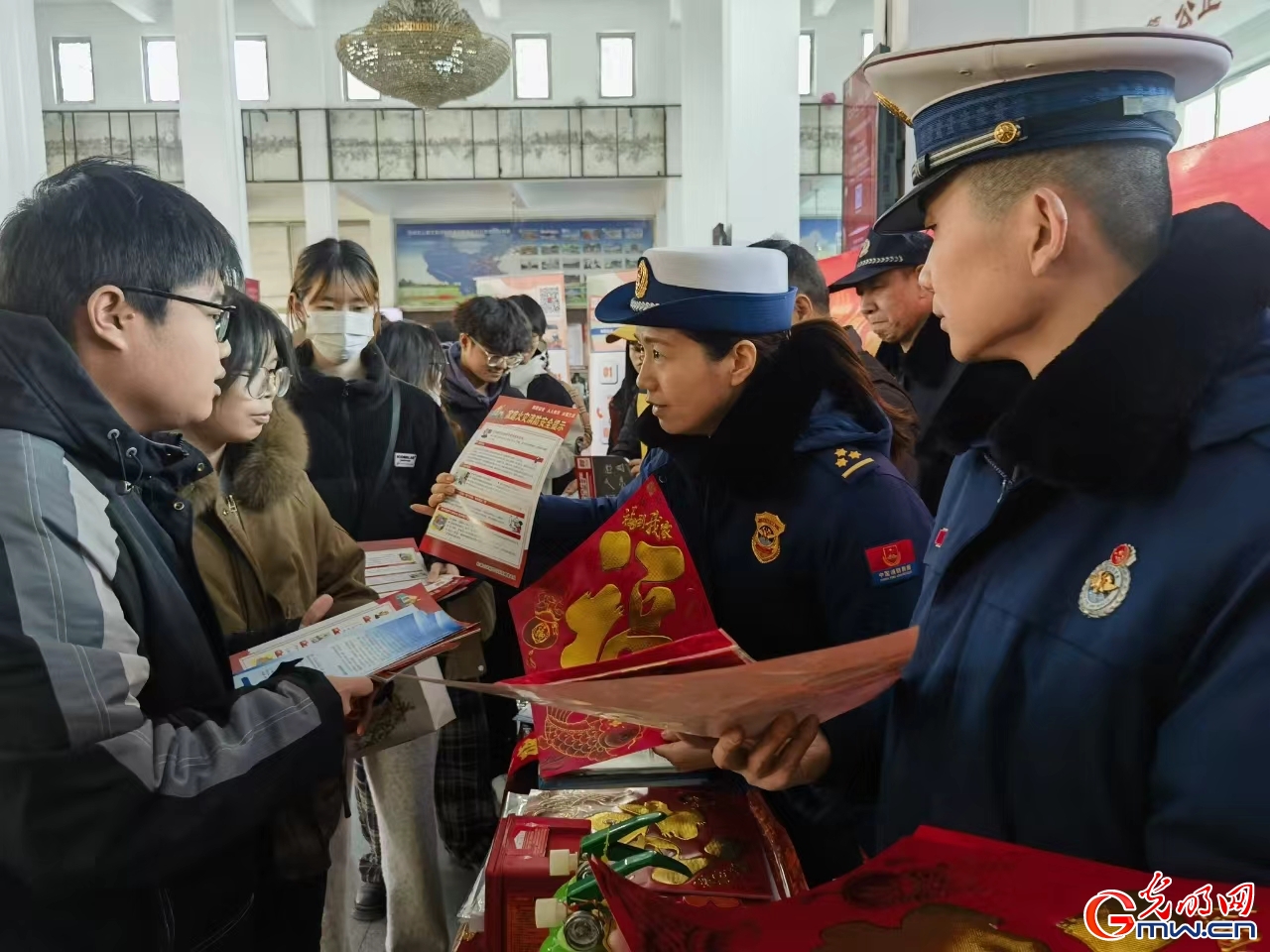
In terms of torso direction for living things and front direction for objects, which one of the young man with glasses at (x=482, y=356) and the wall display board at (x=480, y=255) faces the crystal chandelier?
the wall display board

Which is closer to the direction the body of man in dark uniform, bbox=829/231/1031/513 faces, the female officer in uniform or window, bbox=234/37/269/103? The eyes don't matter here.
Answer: the female officer in uniform

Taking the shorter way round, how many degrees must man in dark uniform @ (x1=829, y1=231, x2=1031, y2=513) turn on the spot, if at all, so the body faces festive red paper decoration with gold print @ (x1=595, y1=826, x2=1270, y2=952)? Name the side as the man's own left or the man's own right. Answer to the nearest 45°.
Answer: approximately 45° to the man's own left

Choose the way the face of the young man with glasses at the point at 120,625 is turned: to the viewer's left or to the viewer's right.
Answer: to the viewer's right

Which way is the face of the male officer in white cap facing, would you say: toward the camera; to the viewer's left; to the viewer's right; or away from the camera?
to the viewer's left

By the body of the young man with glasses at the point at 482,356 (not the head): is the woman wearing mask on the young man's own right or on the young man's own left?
on the young man's own right

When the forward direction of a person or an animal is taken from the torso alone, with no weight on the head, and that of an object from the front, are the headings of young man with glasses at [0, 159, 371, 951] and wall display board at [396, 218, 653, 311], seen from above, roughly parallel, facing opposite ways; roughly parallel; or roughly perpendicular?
roughly perpendicular

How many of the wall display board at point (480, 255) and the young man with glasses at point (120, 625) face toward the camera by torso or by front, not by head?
1

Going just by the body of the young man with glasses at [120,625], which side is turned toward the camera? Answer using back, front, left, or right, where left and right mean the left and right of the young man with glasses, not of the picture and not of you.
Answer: right

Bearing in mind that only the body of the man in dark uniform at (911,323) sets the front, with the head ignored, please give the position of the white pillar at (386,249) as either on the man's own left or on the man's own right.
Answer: on the man's own right
